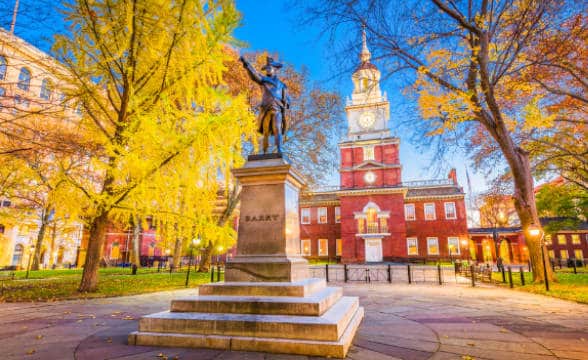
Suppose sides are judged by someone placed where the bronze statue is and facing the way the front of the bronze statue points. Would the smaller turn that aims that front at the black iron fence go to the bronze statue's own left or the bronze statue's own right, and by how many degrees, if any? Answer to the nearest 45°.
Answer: approximately 180°

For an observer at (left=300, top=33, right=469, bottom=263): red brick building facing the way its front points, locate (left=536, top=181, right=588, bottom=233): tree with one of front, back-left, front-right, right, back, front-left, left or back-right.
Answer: front-left

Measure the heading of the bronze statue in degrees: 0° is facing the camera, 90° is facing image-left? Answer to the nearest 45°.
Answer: approximately 45°

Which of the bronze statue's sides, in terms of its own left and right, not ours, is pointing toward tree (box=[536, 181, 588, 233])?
back

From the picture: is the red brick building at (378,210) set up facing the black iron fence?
yes

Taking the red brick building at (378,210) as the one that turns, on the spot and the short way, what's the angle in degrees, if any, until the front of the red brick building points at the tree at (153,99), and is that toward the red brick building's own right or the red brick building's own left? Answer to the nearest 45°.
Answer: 0° — it already faces it

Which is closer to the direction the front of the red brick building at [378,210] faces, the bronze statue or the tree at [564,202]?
the bronze statue

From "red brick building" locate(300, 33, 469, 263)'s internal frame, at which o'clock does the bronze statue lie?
The bronze statue is roughly at 12 o'clock from the red brick building.

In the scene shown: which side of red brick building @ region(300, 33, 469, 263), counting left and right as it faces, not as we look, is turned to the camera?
front

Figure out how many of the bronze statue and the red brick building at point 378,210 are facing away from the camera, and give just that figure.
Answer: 0

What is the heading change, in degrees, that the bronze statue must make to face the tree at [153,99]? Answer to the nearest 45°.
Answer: approximately 90° to its right

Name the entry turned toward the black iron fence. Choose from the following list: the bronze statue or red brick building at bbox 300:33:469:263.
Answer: the red brick building
